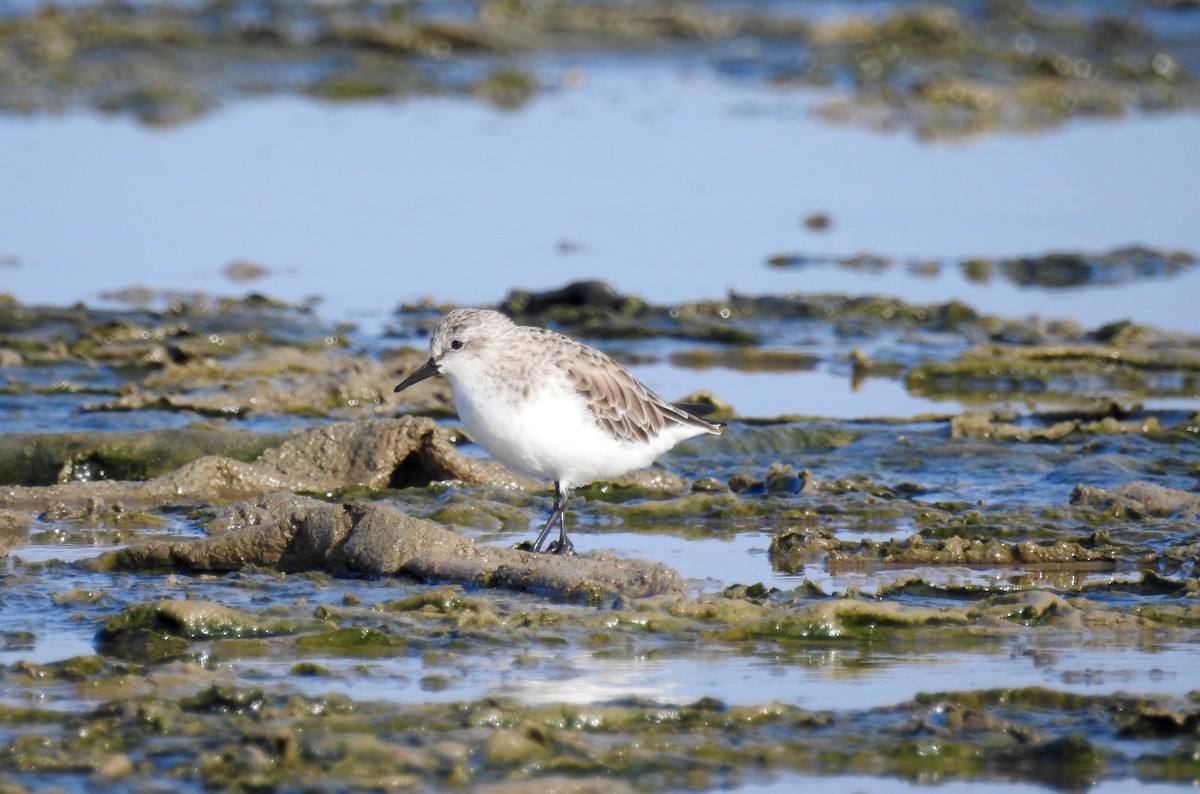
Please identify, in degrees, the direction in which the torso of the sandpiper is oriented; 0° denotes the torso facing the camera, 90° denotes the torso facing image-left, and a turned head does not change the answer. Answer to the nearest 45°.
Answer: approximately 90°

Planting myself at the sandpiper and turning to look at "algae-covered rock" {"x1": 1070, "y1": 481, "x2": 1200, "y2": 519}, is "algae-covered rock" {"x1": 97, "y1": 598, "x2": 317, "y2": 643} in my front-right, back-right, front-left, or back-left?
back-right

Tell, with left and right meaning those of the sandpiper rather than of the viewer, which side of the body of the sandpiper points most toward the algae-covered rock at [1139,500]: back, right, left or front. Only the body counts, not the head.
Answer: back

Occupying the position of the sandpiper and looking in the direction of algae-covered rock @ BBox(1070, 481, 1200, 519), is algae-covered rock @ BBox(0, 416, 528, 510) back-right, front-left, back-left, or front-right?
back-left

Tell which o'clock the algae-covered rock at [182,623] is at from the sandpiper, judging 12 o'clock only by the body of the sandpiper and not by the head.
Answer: The algae-covered rock is roughly at 10 o'clock from the sandpiper.

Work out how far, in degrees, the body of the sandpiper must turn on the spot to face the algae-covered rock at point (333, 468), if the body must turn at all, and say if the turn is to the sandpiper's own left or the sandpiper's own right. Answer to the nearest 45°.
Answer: approximately 45° to the sandpiper's own right
